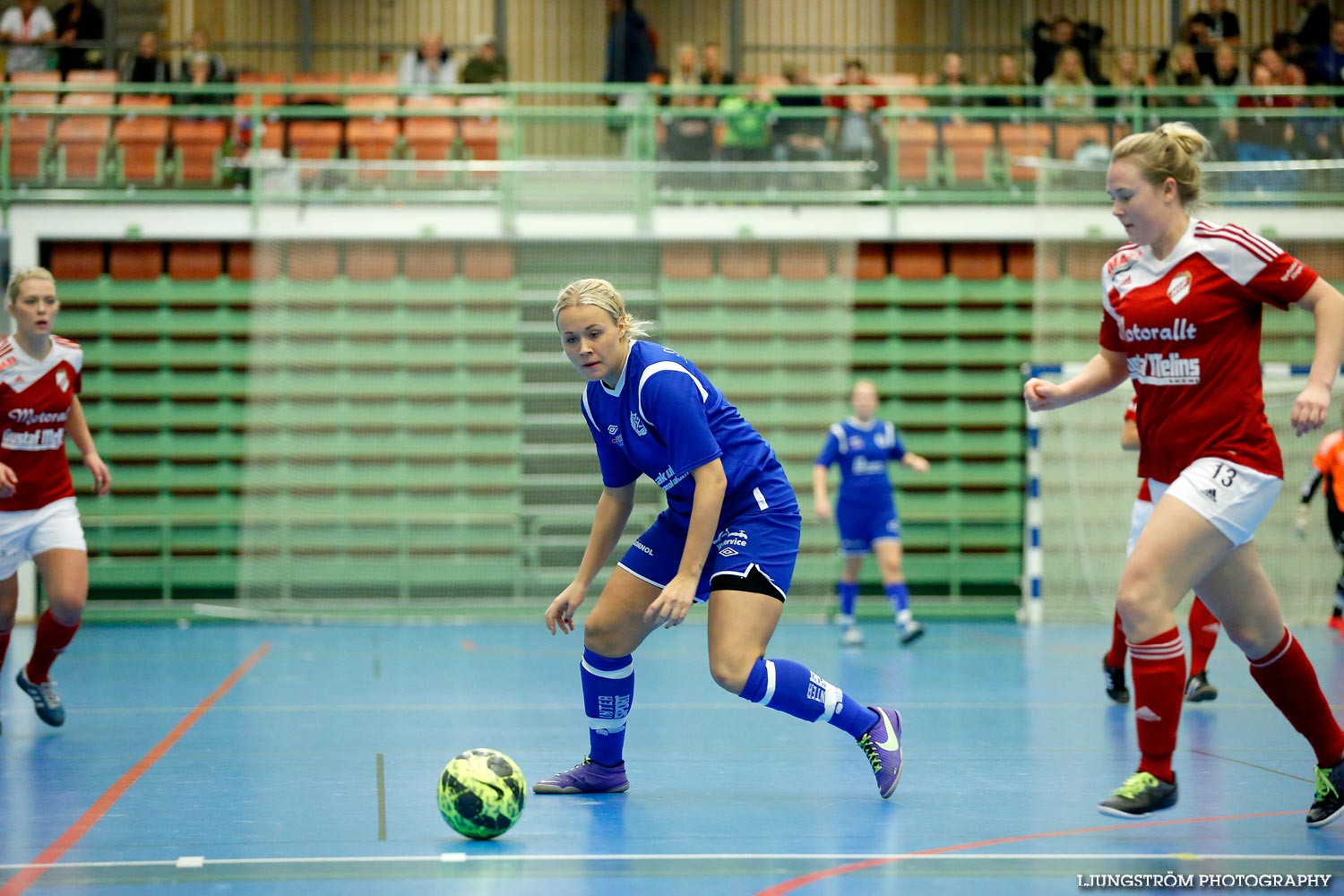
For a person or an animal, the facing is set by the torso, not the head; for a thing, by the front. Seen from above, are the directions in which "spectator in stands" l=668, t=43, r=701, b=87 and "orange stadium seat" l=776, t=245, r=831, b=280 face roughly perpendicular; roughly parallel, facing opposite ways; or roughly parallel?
roughly parallel

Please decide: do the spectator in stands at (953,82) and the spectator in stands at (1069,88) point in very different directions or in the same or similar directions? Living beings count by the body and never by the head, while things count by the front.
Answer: same or similar directions

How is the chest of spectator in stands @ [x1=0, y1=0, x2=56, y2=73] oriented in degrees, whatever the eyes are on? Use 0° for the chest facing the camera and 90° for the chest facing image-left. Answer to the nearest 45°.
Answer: approximately 0°

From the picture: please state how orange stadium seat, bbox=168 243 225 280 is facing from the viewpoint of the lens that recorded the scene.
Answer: facing the viewer

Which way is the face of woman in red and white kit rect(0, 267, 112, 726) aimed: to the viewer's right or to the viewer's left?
to the viewer's right

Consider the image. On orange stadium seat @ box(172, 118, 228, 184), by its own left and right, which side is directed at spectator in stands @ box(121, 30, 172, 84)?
back

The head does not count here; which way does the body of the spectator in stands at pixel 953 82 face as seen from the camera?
toward the camera

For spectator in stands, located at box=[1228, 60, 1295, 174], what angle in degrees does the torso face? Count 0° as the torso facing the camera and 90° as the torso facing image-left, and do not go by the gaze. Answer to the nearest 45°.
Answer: approximately 0°

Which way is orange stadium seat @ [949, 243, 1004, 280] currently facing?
toward the camera

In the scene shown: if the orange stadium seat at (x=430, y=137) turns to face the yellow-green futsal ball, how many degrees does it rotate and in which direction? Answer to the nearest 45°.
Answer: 0° — it already faces it

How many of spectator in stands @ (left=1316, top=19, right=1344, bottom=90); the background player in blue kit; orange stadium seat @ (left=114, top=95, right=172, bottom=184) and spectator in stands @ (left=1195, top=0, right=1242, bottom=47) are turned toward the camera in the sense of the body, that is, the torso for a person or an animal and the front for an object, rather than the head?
4

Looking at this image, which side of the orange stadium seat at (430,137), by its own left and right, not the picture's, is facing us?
front

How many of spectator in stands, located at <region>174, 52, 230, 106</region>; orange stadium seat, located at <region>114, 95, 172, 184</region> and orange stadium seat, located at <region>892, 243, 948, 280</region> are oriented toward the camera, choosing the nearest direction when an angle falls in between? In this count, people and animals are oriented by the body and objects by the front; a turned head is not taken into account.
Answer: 3

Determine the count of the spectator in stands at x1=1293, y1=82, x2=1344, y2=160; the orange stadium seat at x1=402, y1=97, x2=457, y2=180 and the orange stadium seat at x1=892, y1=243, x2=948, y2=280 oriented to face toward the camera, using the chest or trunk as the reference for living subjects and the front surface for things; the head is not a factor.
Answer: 3
